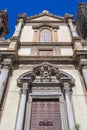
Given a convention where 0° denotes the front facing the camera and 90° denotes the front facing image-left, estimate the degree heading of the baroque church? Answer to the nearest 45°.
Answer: approximately 0°
